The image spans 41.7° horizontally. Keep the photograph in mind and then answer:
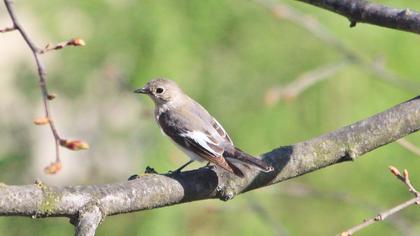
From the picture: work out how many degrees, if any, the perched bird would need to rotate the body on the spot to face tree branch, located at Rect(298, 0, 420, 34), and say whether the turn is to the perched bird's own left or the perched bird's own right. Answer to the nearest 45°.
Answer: approximately 135° to the perched bird's own left

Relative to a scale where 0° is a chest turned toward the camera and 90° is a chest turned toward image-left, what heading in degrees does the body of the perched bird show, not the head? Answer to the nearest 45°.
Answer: approximately 90°

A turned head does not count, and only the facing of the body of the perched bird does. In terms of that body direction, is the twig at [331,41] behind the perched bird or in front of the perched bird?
behind
